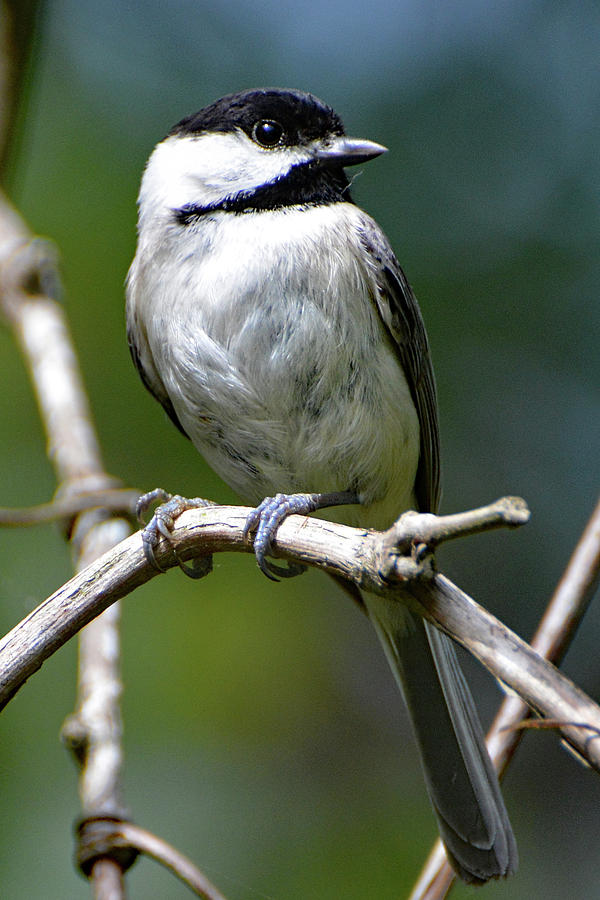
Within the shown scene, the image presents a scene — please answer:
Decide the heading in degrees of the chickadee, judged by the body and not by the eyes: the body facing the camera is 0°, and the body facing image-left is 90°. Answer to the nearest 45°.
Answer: approximately 45°
